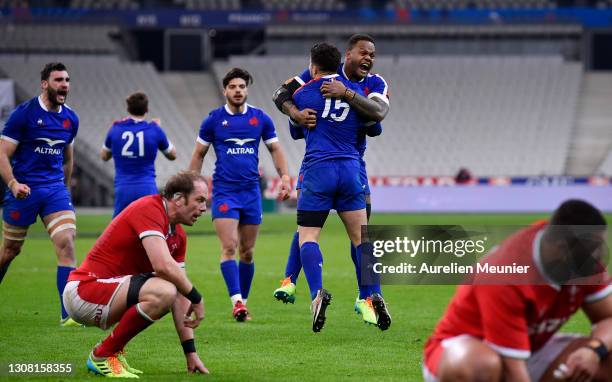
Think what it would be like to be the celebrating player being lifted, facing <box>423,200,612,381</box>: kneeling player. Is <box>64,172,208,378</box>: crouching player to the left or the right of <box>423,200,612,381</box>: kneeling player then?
right

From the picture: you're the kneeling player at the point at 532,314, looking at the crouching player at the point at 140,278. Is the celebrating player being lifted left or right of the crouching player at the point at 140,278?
right
